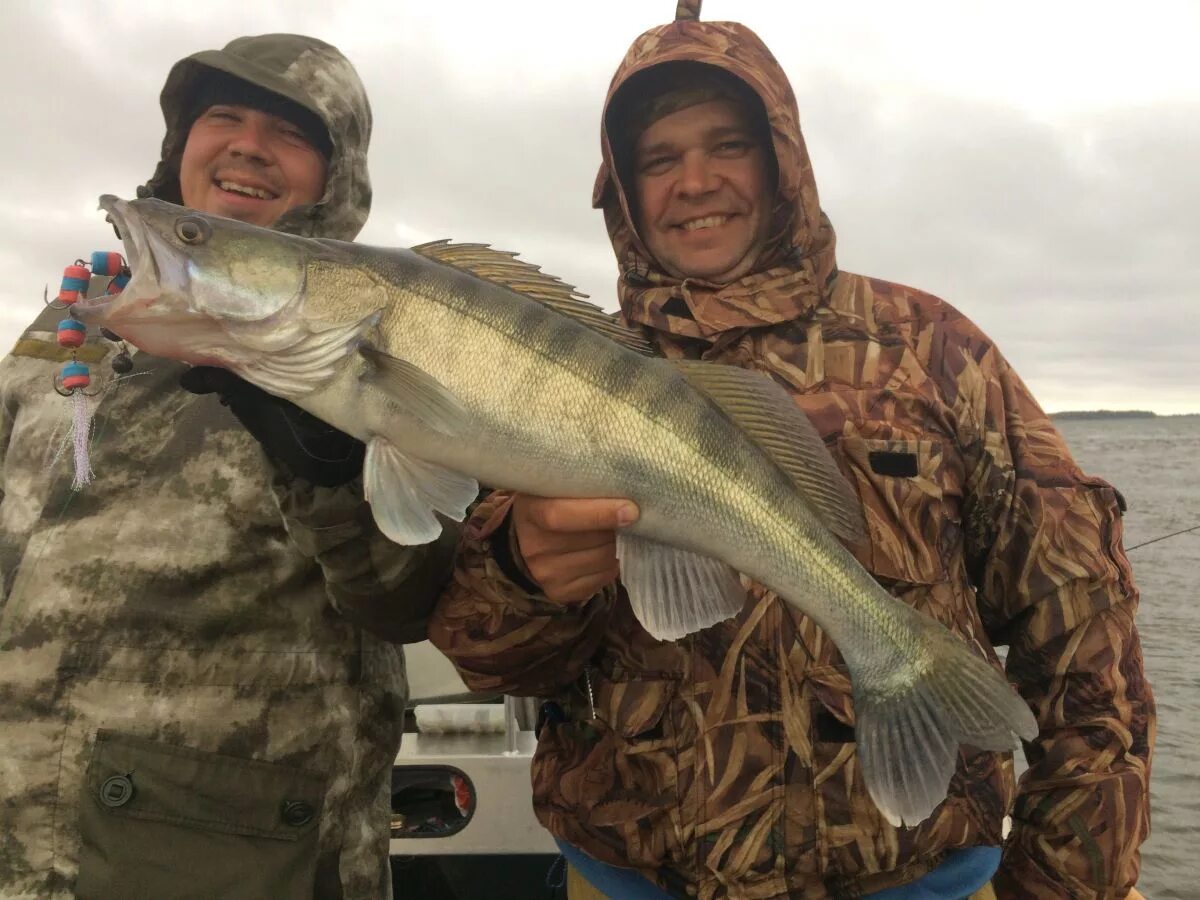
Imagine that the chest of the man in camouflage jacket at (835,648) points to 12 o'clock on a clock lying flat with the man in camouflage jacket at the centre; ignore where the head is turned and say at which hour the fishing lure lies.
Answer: The fishing lure is roughly at 3 o'clock from the man in camouflage jacket.

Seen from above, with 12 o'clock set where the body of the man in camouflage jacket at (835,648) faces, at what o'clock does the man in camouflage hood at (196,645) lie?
The man in camouflage hood is roughly at 3 o'clock from the man in camouflage jacket.

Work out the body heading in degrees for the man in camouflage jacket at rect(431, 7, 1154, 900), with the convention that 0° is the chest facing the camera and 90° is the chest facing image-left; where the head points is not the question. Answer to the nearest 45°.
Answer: approximately 0°

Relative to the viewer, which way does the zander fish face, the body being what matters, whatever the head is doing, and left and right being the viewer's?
facing to the left of the viewer
